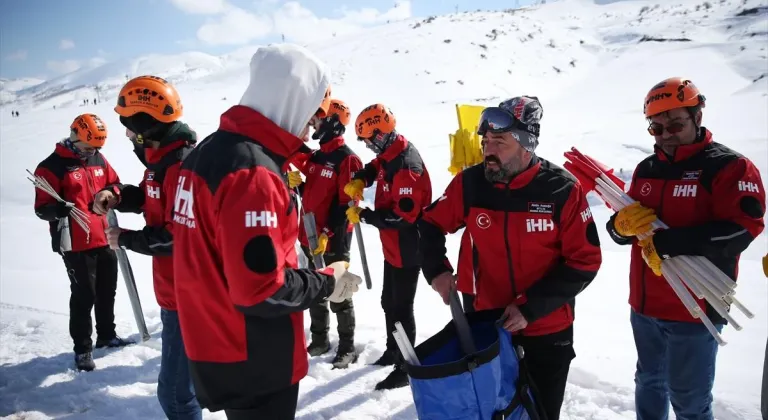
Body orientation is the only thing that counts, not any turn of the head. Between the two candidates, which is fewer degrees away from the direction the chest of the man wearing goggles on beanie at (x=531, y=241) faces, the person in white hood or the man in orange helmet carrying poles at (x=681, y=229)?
the person in white hood

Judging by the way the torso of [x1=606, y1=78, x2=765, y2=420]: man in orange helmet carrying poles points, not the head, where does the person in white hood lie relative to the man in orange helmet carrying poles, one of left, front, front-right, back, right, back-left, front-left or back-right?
front

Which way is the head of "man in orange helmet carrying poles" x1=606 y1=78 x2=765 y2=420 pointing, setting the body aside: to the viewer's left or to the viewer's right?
to the viewer's left

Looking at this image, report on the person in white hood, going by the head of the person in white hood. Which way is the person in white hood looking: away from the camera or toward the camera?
away from the camera

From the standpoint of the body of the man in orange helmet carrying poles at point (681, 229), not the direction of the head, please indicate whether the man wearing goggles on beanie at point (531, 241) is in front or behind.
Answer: in front

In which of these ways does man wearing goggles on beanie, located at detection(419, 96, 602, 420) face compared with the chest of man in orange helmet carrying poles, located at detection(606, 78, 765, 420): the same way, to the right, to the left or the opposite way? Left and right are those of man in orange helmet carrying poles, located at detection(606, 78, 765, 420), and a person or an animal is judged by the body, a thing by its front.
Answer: the same way

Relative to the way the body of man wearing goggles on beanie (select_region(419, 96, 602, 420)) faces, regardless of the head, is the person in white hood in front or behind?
in front

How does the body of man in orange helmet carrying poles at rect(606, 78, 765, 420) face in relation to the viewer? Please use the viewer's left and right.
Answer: facing the viewer and to the left of the viewer

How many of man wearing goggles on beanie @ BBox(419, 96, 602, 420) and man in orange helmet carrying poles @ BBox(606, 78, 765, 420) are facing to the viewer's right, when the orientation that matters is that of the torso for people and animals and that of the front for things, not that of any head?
0
